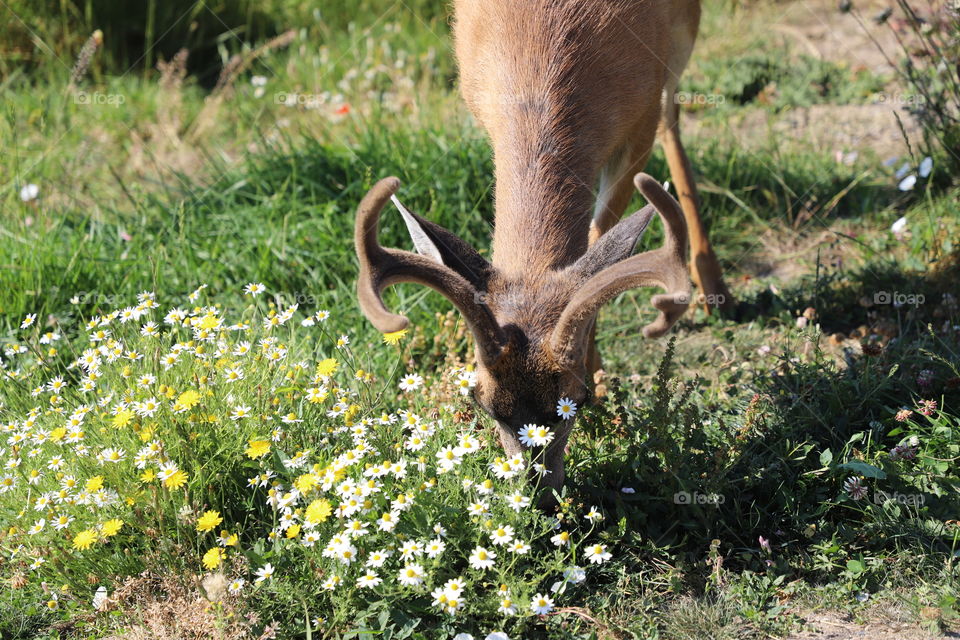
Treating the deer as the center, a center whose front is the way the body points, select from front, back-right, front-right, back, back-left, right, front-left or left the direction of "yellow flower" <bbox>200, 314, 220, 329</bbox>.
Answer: right

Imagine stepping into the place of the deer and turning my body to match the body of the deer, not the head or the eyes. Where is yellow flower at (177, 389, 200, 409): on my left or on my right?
on my right

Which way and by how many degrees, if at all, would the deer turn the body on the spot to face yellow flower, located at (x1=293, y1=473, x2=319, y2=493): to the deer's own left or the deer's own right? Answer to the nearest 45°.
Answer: approximately 45° to the deer's own right

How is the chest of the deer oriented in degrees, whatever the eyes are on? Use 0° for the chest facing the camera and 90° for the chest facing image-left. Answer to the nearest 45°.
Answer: approximately 0°

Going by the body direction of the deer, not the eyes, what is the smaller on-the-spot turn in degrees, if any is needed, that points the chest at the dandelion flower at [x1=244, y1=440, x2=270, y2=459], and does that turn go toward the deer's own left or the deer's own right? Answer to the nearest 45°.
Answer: approximately 45° to the deer's own right

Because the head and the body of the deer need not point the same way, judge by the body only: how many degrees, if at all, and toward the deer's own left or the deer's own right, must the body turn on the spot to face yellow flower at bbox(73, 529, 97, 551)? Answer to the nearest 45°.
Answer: approximately 45° to the deer's own right

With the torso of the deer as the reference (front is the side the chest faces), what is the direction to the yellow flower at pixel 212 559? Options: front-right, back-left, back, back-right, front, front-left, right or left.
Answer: front-right

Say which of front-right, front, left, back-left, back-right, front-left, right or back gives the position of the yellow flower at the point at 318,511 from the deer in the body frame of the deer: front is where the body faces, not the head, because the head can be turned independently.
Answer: front-right

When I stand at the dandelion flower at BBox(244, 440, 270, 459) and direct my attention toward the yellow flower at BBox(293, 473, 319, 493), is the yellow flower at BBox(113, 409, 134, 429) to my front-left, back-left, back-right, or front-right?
back-right
